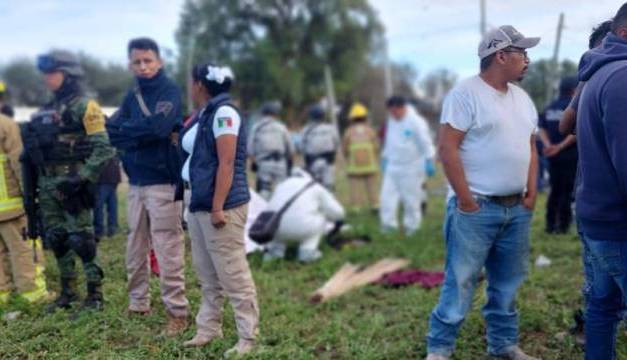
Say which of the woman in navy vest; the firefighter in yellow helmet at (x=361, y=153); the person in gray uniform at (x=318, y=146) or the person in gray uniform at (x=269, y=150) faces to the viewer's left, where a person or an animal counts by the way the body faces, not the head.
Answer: the woman in navy vest

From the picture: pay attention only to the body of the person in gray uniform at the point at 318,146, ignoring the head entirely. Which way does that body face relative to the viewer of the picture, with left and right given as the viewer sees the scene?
facing away from the viewer

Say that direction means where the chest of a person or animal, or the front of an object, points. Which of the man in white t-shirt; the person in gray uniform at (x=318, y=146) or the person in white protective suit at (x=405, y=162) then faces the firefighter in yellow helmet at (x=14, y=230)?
the person in white protective suit at (x=405, y=162)

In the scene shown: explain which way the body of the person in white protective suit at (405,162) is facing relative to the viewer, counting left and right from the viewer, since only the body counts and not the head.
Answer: facing the viewer and to the left of the viewer

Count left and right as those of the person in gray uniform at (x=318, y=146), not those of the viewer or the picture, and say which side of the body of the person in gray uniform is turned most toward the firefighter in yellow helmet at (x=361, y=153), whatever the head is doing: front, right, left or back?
right

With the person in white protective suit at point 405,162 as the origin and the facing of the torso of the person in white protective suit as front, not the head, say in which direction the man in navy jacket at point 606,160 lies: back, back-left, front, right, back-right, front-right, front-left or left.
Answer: front-left

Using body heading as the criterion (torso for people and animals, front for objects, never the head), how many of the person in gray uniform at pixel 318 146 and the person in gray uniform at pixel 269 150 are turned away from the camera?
2

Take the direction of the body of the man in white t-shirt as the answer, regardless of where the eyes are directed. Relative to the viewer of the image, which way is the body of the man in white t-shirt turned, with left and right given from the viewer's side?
facing the viewer and to the right of the viewer

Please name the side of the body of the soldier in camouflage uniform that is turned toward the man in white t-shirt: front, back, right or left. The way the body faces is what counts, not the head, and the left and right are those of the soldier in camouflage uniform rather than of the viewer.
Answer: left

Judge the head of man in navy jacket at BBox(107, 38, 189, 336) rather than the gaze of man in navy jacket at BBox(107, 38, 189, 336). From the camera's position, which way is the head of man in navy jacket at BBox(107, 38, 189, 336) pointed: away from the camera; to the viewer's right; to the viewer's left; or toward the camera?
toward the camera
